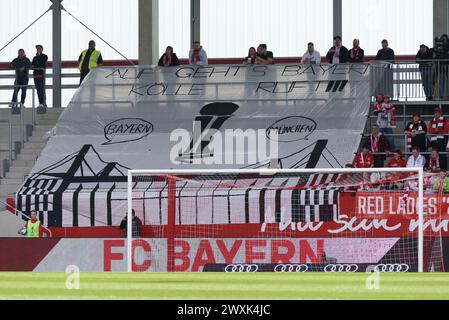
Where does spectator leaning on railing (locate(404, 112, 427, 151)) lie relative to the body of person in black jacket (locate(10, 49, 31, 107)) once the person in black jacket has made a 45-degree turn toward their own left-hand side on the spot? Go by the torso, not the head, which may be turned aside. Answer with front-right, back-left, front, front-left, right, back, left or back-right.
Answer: front

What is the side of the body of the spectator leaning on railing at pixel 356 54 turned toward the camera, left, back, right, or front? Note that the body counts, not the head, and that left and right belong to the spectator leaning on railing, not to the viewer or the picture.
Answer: front

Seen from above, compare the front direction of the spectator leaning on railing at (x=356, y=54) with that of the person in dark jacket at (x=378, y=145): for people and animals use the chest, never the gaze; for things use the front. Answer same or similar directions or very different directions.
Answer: same or similar directions

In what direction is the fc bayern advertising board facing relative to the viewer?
toward the camera

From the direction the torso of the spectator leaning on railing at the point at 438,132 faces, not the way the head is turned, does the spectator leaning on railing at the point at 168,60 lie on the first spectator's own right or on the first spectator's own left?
on the first spectator's own right

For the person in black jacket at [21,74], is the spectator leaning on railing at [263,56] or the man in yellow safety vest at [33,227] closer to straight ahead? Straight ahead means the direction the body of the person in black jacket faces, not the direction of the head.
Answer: the man in yellow safety vest

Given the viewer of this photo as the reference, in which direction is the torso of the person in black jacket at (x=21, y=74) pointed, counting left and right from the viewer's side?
facing the viewer

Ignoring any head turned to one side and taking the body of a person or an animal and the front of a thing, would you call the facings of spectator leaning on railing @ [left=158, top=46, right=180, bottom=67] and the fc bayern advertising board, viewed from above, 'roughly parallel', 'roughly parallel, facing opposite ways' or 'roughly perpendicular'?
roughly parallel
